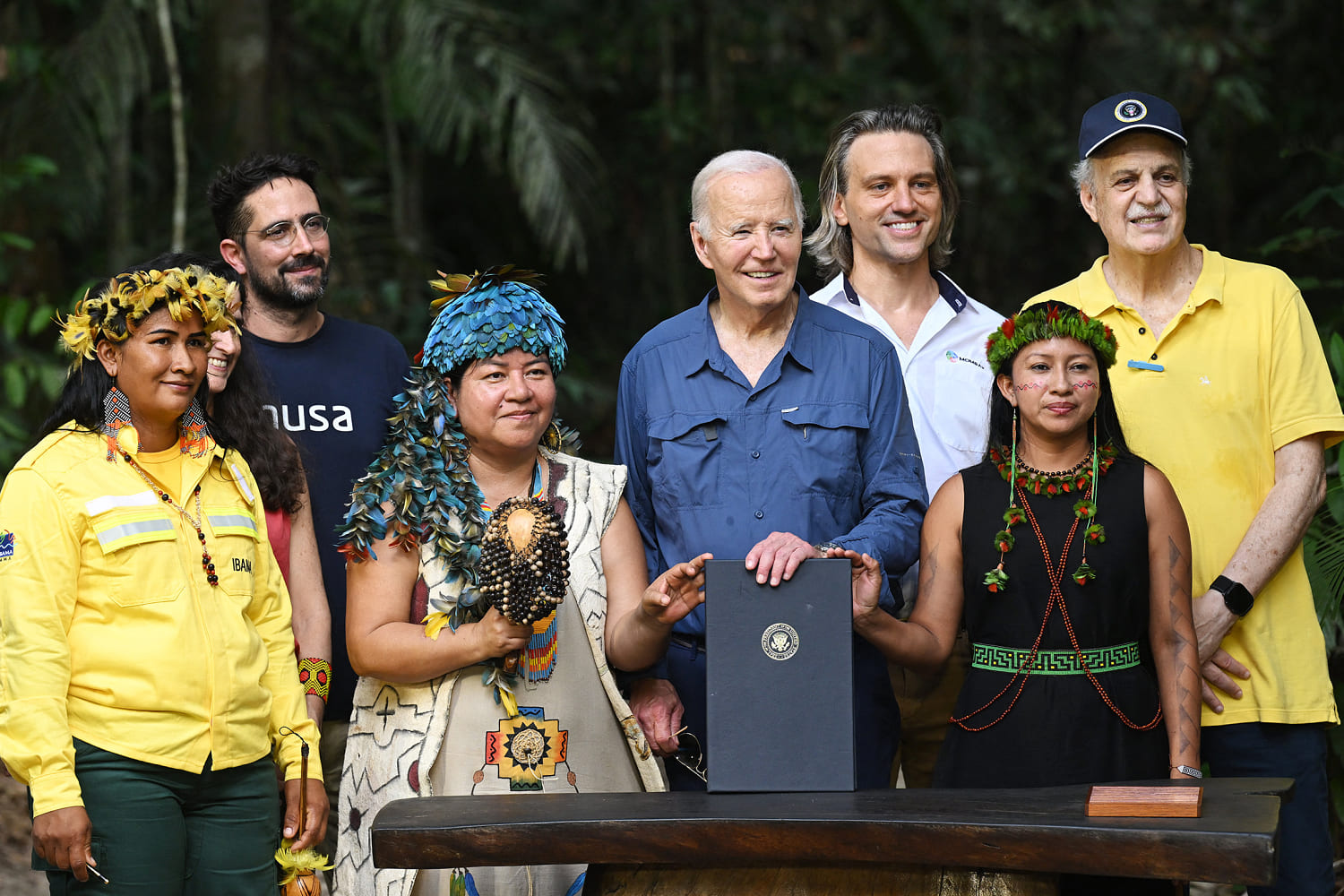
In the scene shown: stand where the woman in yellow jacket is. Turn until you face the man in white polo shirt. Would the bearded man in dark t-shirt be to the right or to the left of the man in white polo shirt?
left

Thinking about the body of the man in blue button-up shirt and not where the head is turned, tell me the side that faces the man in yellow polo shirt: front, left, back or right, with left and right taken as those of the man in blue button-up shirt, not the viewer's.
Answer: left

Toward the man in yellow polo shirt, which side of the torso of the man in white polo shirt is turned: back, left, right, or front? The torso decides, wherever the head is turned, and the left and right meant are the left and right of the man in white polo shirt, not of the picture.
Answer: left

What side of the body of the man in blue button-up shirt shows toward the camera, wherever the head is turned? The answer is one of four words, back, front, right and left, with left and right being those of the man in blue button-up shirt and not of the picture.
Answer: front

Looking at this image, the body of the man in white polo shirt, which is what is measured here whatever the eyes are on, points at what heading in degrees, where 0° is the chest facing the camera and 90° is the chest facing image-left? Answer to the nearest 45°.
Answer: approximately 0°

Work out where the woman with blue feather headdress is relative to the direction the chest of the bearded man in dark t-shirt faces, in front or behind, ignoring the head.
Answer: in front

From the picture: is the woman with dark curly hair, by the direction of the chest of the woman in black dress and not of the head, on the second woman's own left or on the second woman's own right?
on the second woman's own right

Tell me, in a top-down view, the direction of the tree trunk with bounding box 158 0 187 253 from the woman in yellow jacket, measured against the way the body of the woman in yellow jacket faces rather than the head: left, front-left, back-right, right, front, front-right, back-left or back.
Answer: back-left

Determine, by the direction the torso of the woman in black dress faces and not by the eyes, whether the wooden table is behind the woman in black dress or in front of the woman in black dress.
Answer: in front

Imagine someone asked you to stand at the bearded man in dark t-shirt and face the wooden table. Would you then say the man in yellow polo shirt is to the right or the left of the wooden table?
left

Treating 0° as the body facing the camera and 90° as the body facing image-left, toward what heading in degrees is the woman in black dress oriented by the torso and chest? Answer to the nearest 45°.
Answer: approximately 0°

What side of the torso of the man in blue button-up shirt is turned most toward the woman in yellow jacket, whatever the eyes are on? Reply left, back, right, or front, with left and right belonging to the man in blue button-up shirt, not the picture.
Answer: right

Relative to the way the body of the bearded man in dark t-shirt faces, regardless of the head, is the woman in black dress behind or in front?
in front

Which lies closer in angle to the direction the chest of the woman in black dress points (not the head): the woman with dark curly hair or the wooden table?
the wooden table
